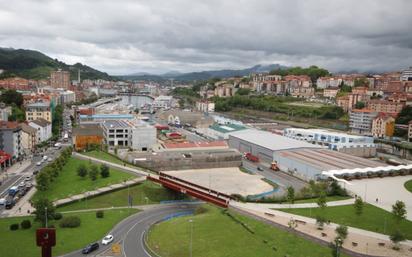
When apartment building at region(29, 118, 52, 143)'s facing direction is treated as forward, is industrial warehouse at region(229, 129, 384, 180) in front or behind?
in front

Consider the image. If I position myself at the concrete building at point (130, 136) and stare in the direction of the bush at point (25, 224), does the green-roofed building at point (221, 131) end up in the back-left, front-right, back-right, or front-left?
back-left

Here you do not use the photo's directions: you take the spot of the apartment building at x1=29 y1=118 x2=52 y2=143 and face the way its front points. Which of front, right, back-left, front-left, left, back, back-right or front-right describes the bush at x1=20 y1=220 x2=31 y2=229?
front-right

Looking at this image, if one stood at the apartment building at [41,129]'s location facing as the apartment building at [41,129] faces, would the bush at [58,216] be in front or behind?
in front

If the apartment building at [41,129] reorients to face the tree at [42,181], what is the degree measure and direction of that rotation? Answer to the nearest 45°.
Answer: approximately 45° to its right

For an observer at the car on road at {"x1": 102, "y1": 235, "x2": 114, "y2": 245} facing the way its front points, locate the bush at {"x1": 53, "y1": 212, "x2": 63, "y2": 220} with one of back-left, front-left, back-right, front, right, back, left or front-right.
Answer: right

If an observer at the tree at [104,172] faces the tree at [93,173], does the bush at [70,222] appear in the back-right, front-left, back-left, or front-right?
front-left

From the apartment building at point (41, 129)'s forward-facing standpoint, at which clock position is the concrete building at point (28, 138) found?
The concrete building is roughly at 2 o'clock from the apartment building.

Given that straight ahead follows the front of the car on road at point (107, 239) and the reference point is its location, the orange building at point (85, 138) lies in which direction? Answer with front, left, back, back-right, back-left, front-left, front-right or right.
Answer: back-right

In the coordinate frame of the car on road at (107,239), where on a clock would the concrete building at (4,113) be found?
The concrete building is roughly at 4 o'clock from the car on road.

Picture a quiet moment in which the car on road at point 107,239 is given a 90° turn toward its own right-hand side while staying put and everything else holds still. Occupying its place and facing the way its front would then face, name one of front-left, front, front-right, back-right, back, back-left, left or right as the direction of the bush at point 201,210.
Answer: right

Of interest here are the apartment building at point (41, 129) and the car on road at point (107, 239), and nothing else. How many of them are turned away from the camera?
0

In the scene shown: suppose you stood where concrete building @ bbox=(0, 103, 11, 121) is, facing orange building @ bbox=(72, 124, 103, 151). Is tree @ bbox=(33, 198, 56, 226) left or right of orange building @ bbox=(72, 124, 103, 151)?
right

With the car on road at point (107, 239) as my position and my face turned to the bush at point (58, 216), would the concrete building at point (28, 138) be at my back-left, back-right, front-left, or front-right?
front-right

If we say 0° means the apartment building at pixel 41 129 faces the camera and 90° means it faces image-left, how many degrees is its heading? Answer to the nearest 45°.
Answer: approximately 315°
